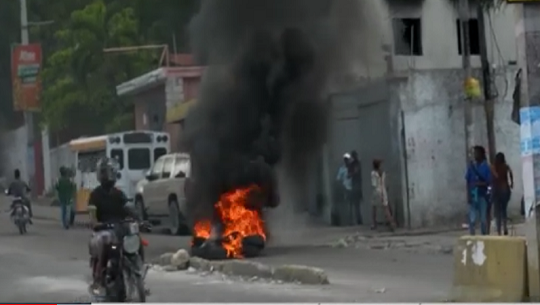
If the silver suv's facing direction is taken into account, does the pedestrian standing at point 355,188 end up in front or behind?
behind

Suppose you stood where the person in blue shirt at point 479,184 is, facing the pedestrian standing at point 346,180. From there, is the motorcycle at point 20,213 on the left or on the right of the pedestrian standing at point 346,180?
left

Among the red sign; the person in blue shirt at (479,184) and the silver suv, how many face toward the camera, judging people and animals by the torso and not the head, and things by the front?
2

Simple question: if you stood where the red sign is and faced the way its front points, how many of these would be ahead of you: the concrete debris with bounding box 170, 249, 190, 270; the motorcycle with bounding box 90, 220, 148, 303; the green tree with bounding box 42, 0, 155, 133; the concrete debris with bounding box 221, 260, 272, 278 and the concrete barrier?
4

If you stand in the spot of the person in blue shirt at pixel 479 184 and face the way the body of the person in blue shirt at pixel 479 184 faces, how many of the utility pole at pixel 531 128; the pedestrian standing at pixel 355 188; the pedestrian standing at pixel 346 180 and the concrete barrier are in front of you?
2
